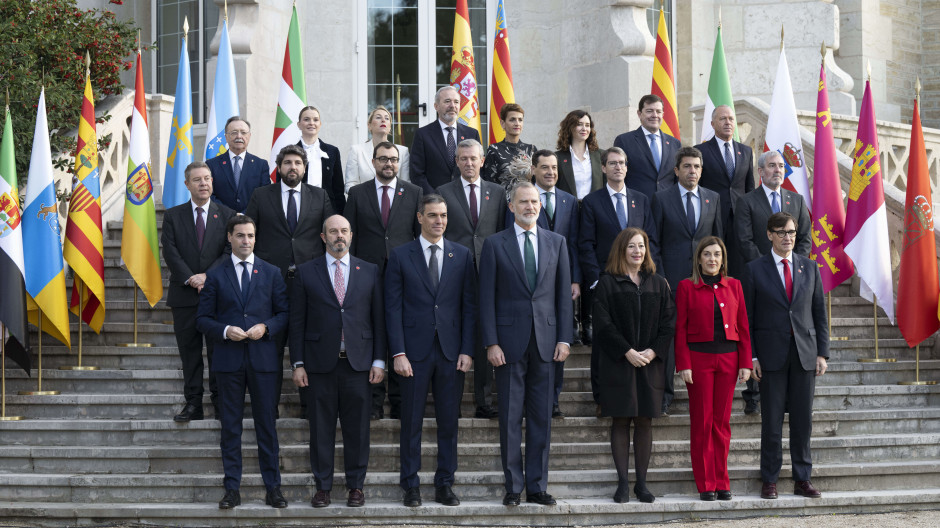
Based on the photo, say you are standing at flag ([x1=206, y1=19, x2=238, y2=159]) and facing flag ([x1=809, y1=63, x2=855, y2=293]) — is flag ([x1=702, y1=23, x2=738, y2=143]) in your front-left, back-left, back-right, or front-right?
front-left

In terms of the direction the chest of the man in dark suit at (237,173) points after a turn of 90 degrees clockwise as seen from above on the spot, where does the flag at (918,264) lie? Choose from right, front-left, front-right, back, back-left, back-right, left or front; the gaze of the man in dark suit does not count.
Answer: back

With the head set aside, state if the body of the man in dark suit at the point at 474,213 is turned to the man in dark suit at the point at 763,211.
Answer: no

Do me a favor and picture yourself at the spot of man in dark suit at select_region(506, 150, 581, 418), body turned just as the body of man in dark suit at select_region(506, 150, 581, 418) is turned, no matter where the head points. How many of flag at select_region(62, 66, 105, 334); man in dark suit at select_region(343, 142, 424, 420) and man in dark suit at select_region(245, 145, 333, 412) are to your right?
3

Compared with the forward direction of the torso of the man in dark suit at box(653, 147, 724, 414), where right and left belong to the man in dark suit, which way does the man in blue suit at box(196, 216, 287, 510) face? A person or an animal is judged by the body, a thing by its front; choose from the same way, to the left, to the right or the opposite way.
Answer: the same way

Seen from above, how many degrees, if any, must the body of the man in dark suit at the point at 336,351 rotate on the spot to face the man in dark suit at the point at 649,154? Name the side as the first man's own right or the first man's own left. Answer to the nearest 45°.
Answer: approximately 135° to the first man's own left

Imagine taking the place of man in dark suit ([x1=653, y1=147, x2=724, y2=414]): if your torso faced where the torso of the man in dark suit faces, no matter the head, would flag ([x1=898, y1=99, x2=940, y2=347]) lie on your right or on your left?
on your left

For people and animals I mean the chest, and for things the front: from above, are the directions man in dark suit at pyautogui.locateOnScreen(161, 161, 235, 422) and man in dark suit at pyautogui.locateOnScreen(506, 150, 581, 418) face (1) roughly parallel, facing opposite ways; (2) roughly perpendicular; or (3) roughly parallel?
roughly parallel

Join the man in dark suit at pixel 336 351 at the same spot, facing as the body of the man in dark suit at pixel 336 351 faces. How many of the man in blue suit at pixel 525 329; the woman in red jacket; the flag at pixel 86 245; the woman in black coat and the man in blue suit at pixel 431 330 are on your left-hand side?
4

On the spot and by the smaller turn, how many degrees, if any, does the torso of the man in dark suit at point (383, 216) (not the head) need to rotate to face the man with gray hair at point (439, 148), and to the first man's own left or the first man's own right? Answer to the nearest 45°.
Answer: approximately 135° to the first man's own left

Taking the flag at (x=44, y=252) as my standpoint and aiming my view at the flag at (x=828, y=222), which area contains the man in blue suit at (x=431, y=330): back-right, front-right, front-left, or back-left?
front-right

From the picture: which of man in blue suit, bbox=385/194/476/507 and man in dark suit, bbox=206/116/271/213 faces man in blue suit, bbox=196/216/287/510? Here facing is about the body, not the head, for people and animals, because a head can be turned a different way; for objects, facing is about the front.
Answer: the man in dark suit

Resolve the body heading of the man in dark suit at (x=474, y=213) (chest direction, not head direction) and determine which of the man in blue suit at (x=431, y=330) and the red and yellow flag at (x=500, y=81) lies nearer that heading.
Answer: the man in blue suit

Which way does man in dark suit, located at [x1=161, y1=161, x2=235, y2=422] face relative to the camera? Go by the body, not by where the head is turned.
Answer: toward the camera

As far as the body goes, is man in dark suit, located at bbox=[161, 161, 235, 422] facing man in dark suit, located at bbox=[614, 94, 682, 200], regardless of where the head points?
no

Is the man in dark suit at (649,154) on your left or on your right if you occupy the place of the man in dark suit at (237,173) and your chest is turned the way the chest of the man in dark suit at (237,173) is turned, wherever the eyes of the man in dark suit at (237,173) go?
on your left

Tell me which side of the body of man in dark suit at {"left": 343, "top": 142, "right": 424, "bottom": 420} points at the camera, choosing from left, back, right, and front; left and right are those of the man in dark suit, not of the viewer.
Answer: front
